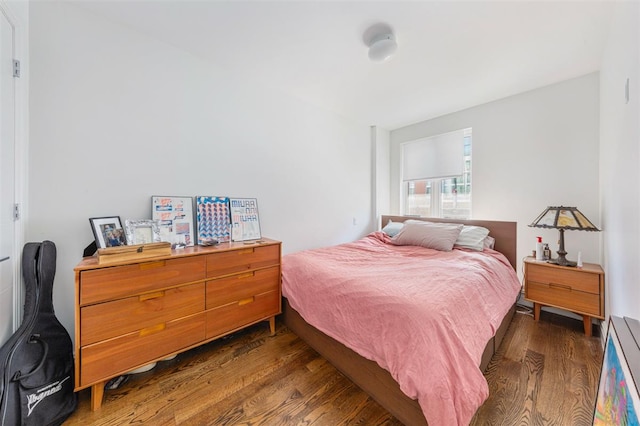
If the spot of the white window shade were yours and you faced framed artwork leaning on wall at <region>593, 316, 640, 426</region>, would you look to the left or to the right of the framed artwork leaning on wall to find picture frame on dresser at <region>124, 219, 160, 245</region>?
right

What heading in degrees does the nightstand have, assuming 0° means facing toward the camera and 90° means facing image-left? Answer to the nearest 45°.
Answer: approximately 45°

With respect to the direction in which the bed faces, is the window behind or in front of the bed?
behind
